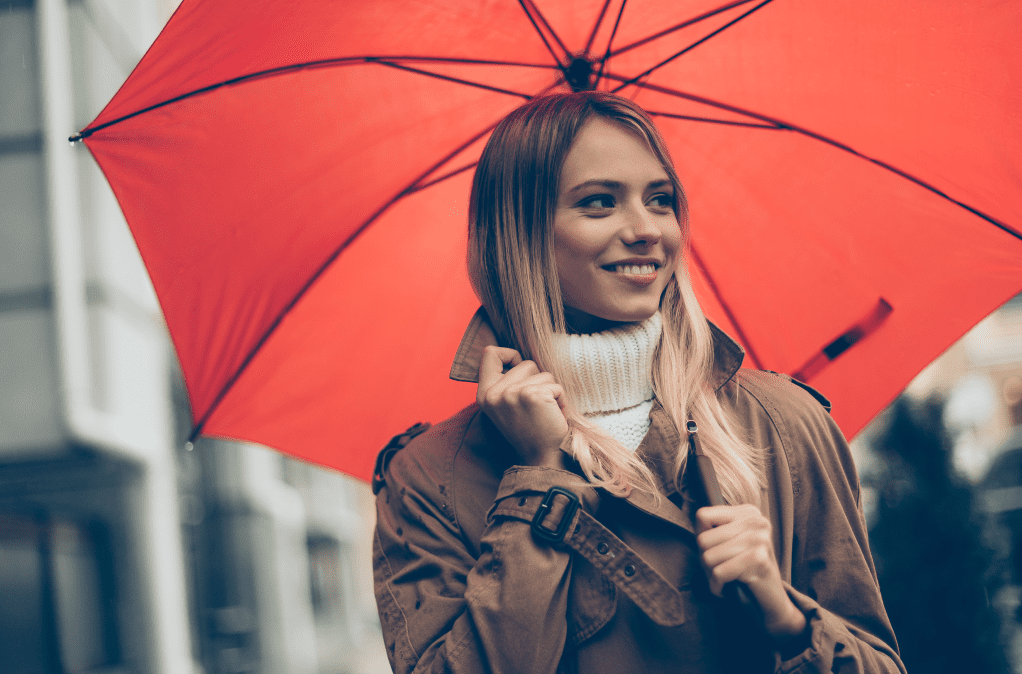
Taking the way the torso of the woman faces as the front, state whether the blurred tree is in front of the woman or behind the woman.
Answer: behind

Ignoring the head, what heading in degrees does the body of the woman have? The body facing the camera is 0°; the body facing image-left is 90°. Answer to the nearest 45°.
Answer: approximately 0°

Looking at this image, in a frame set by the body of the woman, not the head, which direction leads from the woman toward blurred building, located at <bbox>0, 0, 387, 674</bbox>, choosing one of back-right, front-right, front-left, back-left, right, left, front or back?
back-right
